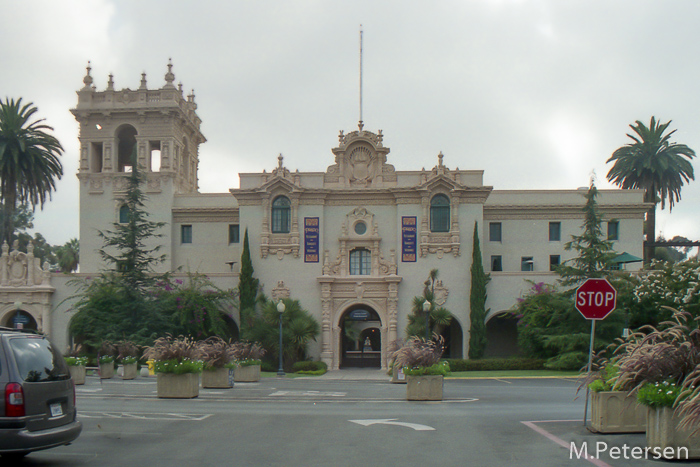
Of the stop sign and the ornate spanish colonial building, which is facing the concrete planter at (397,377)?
the ornate spanish colonial building

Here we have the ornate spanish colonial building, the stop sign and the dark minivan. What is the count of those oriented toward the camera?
2

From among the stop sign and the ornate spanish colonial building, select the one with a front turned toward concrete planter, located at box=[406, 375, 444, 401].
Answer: the ornate spanish colonial building

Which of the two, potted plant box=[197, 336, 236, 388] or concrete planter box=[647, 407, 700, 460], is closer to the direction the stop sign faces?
the concrete planter

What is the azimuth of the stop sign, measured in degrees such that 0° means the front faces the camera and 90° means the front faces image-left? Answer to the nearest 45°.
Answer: approximately 0°

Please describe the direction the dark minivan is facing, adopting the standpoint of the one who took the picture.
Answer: facing away from the viewer and to the left of the viewer

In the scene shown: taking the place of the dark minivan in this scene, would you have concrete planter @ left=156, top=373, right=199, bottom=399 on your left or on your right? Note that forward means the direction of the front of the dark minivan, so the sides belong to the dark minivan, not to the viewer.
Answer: on your right

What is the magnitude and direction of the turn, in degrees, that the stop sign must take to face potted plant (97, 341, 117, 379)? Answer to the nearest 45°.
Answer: approximately 135° to its right
